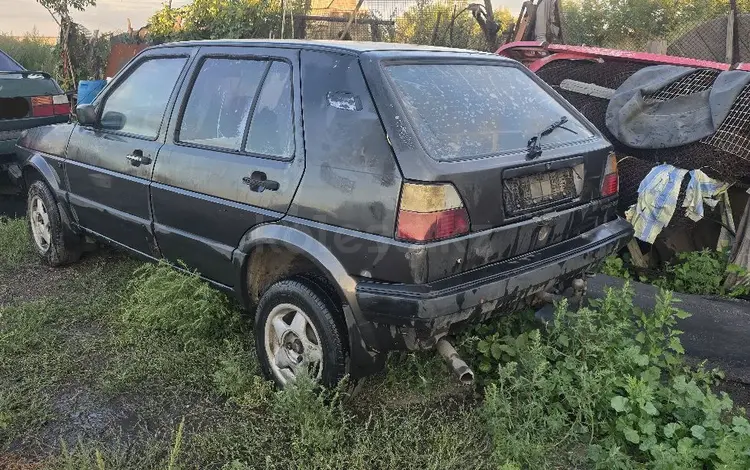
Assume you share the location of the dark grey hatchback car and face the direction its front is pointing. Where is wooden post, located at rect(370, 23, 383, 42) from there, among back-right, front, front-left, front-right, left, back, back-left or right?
front-right

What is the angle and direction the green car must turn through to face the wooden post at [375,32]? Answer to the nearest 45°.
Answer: approximately 45° to its right

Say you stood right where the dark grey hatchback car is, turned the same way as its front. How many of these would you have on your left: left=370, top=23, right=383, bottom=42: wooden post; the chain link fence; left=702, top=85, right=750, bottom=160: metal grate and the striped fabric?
0

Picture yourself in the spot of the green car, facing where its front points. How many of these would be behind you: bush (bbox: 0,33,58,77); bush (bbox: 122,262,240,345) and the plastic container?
1

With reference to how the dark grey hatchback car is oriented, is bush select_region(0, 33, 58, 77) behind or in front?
in front

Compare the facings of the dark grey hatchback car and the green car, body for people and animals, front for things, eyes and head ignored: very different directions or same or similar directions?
same or similar directions

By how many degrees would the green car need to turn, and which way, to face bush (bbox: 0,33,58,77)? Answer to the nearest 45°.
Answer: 0° — it already faces it

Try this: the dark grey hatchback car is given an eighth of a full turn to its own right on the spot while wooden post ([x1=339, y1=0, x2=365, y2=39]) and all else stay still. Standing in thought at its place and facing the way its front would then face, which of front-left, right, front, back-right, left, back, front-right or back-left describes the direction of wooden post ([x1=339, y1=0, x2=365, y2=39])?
front

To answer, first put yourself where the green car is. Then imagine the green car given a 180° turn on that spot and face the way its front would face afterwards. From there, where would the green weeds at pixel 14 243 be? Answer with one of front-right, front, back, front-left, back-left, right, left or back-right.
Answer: front

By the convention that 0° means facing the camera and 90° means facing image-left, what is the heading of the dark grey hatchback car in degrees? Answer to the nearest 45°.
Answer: approximately 135°

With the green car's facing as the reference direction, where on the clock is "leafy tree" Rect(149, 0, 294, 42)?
The leafy tree is roughly at 1 o'clock from the green car.

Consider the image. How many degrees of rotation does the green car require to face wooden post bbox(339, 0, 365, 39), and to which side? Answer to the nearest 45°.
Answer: approximately 45° to its right

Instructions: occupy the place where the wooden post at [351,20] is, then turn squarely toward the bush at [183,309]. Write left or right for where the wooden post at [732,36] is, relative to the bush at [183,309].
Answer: left

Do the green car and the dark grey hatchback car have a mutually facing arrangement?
no

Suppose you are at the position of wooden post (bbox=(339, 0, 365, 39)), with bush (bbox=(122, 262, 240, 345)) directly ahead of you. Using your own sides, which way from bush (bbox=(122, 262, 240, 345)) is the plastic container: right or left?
right

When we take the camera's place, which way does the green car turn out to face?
facing away from the viewer

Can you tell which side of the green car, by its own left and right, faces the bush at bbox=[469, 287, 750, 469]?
back

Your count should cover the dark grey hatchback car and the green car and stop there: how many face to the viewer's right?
0

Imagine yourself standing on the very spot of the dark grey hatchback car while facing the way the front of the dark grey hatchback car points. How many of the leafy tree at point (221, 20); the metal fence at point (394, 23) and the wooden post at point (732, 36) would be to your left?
0
